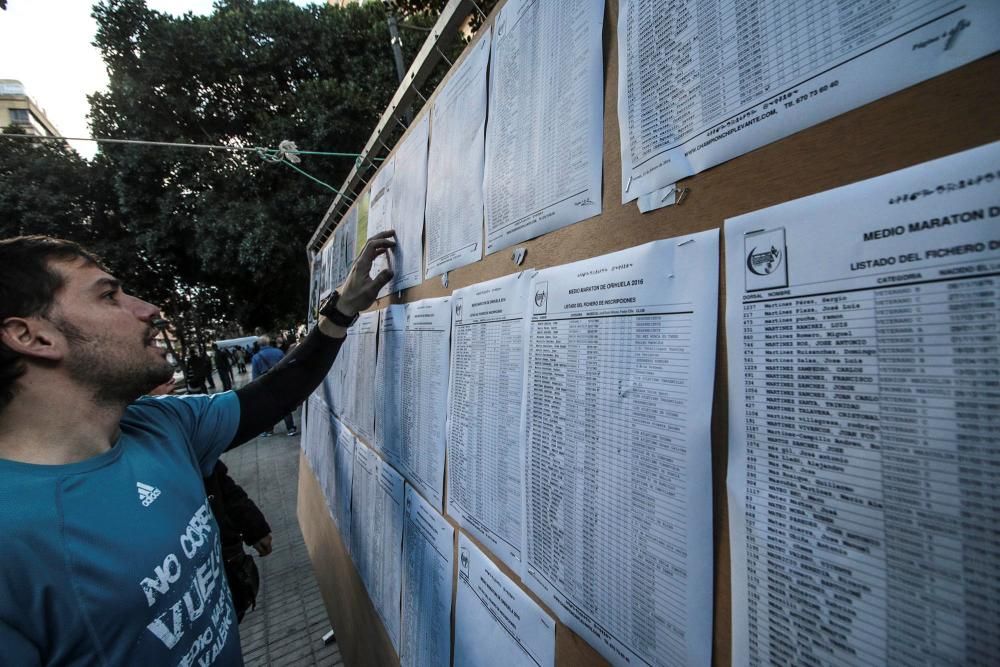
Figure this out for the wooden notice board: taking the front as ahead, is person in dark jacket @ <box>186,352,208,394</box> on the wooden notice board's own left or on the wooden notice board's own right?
on the wooden notice board's own right

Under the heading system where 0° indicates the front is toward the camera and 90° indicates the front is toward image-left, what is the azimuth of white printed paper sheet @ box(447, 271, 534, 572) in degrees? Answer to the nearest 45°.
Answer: approximately 45°

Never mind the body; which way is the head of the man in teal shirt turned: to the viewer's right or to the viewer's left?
to the viewer's right

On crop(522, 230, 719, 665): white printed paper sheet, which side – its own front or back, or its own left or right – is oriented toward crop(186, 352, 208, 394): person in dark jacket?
right

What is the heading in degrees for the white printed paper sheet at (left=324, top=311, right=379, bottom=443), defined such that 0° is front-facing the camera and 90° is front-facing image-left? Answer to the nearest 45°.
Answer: approximately 45°

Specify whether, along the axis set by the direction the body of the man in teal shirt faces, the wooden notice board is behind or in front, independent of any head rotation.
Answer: in front
